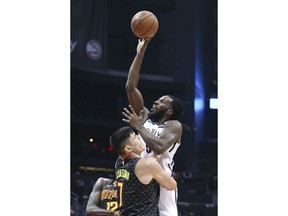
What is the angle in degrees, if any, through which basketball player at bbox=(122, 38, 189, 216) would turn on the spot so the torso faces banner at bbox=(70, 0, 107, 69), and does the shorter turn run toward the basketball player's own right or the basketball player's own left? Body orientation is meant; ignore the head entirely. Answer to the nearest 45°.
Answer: approximately 135° to the basketball player's own right

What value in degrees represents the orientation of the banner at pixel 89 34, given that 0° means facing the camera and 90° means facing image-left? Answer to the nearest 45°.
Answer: approximately 0°

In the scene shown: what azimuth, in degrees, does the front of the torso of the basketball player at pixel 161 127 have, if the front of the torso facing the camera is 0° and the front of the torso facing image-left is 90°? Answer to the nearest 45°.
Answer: approximately 45°

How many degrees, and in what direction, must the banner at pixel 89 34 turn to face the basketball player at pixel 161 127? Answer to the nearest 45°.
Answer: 0° — it already faces them
